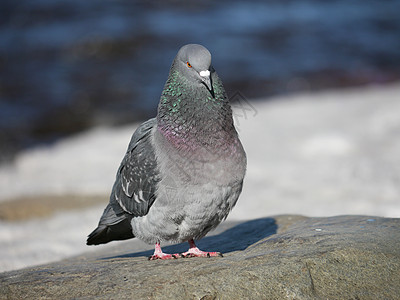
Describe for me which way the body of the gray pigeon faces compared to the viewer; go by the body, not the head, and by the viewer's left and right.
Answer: facing the viewer and to the right of the viewer
